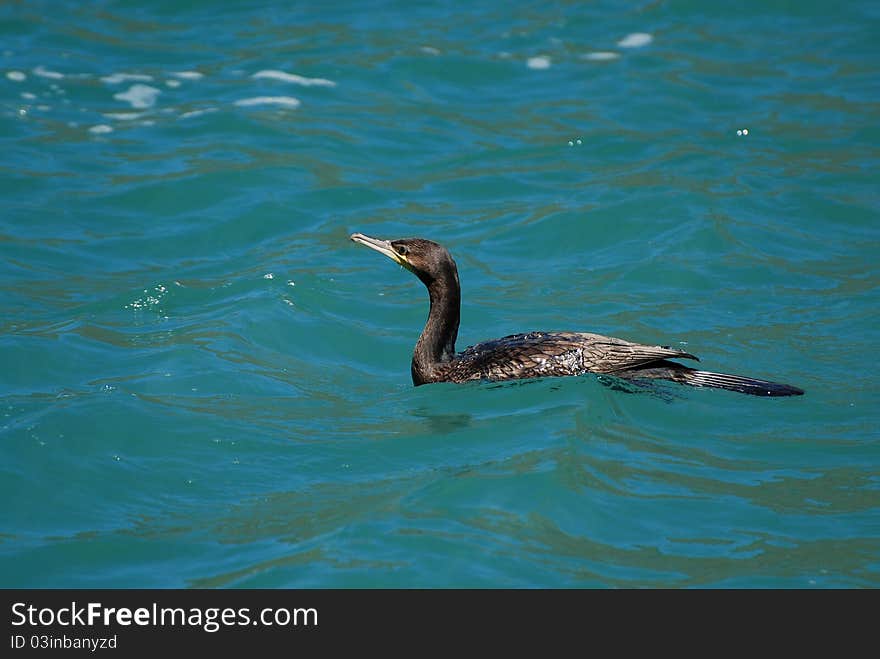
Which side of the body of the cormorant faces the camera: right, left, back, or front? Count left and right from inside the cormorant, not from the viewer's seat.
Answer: left
